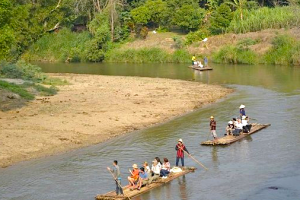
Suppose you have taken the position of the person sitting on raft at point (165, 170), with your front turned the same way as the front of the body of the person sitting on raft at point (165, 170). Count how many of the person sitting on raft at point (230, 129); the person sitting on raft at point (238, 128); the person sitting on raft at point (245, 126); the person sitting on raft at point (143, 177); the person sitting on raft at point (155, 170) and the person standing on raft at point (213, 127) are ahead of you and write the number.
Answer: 2

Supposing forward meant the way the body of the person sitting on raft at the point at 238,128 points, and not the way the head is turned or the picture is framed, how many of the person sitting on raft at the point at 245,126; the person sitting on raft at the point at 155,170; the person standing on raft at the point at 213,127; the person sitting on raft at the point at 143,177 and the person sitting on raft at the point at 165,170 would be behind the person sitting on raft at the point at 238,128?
1

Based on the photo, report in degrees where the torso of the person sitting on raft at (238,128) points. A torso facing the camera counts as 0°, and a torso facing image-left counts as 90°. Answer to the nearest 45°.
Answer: approximately 45°

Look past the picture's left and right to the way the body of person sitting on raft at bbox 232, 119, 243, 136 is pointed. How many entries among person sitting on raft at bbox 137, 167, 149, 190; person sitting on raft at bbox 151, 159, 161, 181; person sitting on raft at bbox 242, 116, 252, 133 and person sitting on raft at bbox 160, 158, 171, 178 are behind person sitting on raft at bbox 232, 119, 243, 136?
1

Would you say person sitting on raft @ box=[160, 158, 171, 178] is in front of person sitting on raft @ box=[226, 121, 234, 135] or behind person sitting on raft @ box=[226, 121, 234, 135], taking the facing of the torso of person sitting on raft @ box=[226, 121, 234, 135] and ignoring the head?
in front

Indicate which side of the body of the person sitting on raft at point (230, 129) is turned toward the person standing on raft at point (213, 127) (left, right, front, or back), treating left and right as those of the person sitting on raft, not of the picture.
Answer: front

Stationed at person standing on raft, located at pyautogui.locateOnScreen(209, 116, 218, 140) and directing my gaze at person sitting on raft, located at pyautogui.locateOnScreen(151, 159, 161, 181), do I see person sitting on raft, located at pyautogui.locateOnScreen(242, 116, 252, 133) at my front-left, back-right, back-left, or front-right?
back-left

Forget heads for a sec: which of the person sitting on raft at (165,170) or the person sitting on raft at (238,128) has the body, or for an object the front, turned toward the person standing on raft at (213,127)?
the person sitting on raft at (238,128)

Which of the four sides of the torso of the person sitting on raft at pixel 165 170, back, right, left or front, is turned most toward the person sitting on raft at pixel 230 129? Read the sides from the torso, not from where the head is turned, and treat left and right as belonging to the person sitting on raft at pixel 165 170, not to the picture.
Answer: back

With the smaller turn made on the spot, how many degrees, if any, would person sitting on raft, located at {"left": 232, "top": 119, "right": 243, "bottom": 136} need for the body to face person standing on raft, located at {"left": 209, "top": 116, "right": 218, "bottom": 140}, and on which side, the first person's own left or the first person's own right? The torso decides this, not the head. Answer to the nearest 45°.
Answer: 0° — they already face them

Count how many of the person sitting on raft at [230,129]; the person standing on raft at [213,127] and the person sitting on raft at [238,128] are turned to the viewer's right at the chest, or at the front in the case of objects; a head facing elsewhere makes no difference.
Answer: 0

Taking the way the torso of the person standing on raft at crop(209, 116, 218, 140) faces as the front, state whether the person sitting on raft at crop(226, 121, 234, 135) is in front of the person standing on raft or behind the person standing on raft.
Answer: behind
